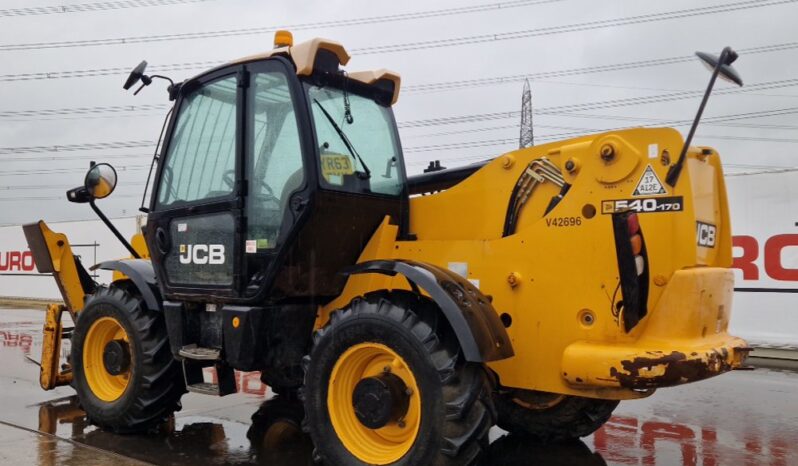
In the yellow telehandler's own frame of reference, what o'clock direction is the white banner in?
The white banner is roughly at 3 o'clock from the yellow telehandler.

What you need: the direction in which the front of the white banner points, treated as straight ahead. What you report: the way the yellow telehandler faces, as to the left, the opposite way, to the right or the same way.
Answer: to the right

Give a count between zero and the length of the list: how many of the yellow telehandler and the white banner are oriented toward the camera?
1

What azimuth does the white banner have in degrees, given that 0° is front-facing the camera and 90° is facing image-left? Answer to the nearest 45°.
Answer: approximately 0°

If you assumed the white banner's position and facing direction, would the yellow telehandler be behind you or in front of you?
in front

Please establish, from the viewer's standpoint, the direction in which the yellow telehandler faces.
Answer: facing away from the viewer and to the left of the viewer
